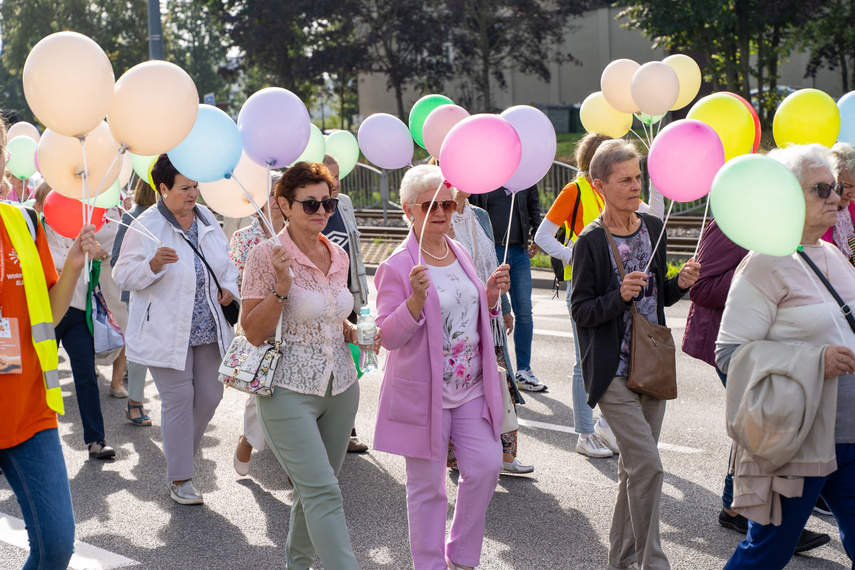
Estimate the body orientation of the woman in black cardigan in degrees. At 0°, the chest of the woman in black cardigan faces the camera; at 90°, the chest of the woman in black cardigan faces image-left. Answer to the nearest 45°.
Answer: approximately 315°

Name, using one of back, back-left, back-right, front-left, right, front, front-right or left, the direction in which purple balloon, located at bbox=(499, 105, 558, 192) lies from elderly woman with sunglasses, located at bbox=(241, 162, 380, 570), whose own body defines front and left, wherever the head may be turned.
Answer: left

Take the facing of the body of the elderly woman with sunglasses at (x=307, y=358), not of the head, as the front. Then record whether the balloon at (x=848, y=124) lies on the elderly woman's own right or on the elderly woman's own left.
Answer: on the elderly woman's own left

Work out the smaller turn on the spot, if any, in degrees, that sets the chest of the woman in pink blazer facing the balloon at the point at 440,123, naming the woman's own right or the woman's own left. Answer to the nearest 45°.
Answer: approximately 135° to the woman's own left

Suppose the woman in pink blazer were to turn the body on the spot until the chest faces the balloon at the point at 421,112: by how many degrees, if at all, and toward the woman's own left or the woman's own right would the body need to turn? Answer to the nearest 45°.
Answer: approximately 135° to the woman's own left
